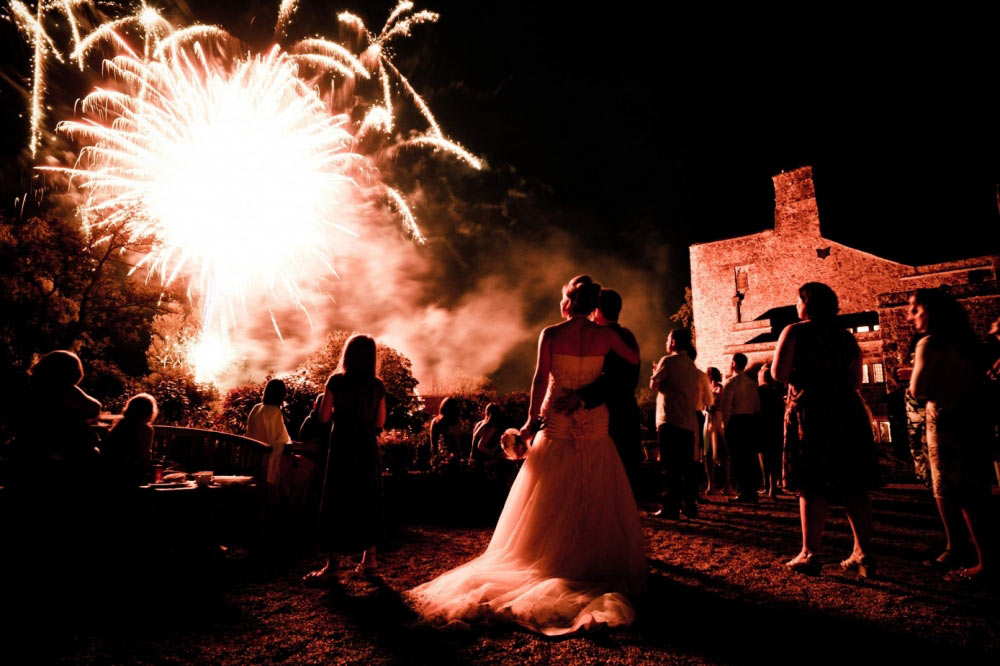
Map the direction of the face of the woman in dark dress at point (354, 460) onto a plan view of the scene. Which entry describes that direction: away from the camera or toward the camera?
away from the camera

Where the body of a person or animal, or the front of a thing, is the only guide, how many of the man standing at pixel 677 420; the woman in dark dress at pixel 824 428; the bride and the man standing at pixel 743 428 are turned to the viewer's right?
0

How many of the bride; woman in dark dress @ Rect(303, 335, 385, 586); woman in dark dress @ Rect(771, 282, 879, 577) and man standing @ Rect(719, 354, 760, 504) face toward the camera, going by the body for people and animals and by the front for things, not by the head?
0

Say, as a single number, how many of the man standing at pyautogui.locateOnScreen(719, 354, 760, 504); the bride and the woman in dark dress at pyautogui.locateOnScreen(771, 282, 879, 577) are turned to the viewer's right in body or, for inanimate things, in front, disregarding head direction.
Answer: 0

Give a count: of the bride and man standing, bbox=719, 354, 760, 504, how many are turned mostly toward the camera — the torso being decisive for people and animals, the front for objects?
0

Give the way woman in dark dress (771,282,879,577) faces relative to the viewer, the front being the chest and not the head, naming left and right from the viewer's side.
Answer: facing away from the viewer and to the left of the viewer

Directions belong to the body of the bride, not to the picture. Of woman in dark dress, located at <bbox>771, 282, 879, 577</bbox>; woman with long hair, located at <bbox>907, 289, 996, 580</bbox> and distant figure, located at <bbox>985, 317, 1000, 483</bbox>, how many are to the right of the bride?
3

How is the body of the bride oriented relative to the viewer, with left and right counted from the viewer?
facing away from the viewer

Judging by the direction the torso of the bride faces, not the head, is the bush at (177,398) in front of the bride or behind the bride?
in front

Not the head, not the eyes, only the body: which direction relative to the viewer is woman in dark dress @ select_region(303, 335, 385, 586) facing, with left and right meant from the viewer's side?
facing away from the viewer and to the left of the viewer

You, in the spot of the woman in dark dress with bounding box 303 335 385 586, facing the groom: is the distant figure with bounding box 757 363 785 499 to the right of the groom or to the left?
left

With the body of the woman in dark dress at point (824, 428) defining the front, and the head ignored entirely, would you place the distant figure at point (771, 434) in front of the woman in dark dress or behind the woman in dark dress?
in front

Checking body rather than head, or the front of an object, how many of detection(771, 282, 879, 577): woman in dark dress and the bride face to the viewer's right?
0

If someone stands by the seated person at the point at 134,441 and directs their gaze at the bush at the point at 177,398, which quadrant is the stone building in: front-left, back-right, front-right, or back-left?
front-right

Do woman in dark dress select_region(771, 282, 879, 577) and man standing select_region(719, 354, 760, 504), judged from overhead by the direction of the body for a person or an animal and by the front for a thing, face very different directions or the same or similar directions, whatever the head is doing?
same or similar directions

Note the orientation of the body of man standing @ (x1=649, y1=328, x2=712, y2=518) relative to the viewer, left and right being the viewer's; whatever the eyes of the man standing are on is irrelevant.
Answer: facing away from the viewer and to the left of the viewer

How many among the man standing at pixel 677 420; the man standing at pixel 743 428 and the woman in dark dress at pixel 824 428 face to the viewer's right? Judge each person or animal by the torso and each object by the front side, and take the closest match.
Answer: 0

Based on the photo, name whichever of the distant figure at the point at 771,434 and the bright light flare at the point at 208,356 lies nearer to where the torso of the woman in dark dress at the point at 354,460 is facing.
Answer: the bright light flare
